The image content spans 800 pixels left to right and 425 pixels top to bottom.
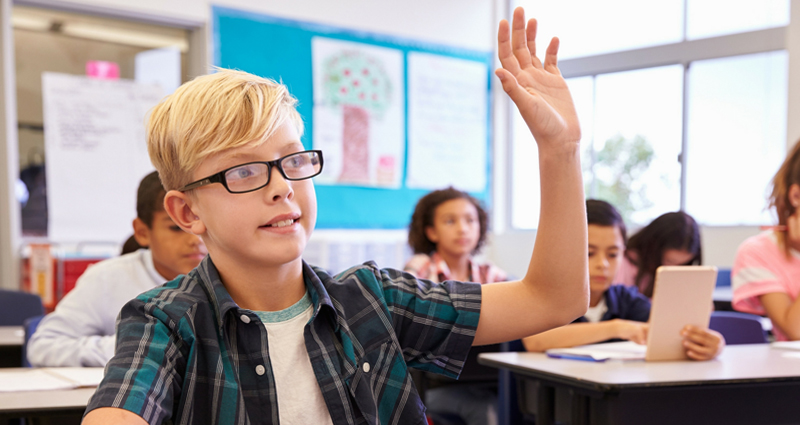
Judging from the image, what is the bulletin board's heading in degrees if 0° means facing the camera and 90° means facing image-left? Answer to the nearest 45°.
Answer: approximately 315°

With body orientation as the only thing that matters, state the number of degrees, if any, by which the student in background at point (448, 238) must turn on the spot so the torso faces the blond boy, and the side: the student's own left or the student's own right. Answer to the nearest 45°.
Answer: approximately 45° to the student's own right

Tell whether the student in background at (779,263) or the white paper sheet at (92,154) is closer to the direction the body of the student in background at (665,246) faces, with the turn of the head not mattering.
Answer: the student in background

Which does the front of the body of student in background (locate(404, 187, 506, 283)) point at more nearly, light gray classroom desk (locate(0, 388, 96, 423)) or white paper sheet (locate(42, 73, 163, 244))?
the light gray classroom desk

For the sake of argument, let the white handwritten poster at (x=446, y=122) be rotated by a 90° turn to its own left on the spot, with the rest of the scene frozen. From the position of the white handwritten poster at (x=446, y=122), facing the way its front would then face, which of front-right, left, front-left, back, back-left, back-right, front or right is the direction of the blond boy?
back-right

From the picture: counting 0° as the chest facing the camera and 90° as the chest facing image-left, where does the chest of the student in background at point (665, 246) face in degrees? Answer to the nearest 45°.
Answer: approximately 315°

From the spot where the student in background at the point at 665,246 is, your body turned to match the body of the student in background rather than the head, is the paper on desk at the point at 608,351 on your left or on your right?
on your right

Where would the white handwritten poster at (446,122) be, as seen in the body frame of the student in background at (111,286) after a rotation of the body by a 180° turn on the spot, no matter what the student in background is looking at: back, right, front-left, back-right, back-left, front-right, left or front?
right
